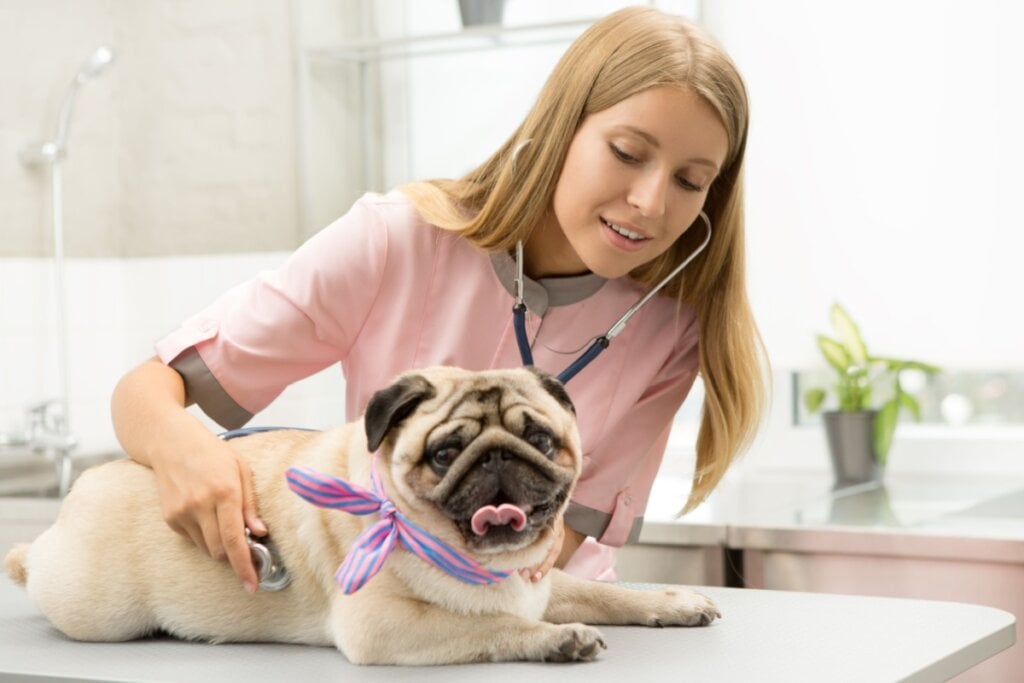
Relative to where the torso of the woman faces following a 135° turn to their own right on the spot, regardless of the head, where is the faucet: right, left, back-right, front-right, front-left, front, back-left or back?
front

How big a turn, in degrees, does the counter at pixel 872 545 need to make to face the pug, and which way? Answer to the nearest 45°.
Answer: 0° — it already faces it

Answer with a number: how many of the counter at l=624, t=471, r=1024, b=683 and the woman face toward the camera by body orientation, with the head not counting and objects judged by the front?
2

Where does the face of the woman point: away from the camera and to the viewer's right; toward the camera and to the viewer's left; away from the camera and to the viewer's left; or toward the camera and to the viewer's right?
toward the camera and to the viewer's left

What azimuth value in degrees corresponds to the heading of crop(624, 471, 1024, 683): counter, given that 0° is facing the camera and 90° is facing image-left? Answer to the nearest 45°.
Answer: approximately 0°

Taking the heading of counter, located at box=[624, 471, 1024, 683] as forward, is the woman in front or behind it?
in front

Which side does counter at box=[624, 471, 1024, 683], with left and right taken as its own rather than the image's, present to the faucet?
right

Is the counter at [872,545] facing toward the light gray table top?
yes

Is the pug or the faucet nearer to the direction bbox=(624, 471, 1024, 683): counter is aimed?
the pug
